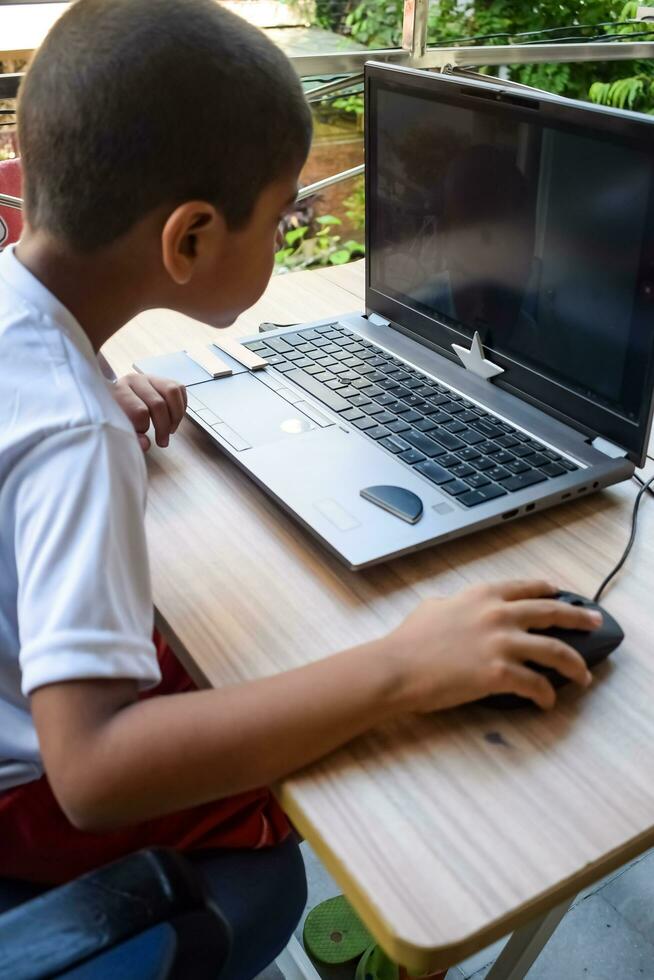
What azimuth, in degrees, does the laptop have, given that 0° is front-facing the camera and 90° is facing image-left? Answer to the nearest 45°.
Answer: approximately 45°

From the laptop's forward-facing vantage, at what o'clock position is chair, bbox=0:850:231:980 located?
The chair is roughly at 11 o'clock from the laptop.

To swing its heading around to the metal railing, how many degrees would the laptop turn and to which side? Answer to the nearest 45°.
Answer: approximately 135° to its right

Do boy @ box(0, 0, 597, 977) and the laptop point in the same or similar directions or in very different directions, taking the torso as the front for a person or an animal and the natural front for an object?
very different directions

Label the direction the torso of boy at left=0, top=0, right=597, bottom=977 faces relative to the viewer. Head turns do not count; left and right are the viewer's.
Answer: facing away from the viewer and to the right of the viewer

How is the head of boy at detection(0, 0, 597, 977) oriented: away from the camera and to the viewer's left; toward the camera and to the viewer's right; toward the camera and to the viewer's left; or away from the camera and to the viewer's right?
away from the camera and to the viewer's right
